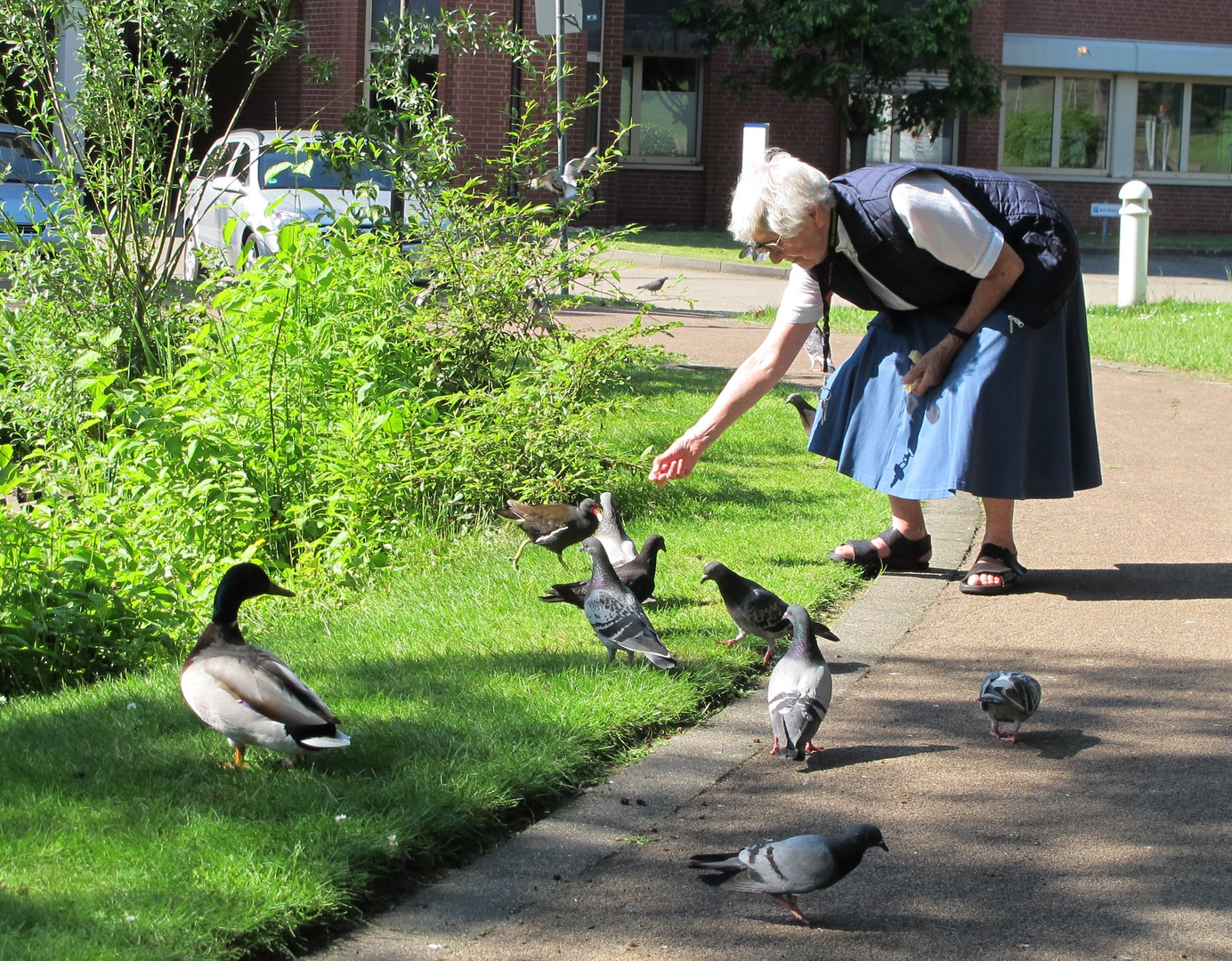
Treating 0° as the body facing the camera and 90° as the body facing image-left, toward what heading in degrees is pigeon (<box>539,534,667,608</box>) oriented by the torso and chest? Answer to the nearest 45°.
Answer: approximately 270°

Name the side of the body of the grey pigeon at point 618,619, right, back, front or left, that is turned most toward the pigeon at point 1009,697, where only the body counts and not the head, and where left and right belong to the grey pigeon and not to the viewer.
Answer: back

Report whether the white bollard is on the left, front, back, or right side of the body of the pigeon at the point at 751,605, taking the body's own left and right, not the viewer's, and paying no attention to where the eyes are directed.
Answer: right

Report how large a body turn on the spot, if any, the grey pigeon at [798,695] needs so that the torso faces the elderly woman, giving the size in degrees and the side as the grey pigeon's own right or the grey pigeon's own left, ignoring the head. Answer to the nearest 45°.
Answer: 0° — it already faces them

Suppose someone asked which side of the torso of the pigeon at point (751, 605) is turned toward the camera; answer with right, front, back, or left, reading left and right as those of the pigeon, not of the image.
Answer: left

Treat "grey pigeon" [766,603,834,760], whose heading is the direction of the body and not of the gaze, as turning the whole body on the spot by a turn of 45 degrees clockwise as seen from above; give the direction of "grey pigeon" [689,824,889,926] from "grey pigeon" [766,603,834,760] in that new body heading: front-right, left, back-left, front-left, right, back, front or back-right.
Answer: back-right

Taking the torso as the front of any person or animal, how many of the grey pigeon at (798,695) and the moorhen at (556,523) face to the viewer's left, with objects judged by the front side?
0

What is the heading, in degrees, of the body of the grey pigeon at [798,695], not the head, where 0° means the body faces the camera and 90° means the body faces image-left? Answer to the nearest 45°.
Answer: approximately 180°

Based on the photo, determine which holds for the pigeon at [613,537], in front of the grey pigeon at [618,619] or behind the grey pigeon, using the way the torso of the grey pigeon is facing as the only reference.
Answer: in front

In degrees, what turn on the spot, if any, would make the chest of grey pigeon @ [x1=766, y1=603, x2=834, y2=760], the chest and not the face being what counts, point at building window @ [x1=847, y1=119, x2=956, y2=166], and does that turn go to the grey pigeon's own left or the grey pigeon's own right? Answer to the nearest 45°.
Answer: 0° — it already faces it

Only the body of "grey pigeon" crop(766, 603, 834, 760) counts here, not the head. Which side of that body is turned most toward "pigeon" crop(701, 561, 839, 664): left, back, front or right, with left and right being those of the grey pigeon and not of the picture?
front
